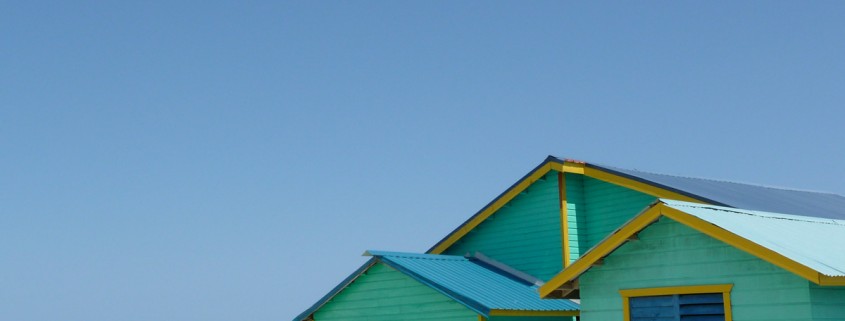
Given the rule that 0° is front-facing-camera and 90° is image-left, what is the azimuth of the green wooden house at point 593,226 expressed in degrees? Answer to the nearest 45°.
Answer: approximately 45°
